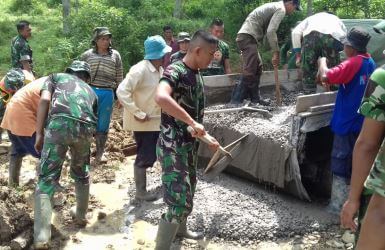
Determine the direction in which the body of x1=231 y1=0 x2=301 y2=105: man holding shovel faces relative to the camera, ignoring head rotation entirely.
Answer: to the viewer's right

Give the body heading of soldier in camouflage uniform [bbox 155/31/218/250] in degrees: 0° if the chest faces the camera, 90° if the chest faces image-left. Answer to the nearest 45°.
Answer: approximately 270°

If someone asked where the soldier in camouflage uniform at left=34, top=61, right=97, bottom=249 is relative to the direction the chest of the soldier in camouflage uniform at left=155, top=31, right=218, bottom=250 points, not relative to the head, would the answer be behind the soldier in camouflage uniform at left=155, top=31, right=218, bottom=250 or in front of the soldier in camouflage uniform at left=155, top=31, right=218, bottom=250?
behind

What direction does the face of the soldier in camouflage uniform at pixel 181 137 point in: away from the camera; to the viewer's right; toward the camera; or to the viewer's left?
to the viewer's right

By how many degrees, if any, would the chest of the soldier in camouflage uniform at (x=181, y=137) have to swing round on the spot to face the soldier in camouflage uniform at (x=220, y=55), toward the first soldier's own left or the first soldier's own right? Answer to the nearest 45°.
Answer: approximately 90° to the first soldier's own left

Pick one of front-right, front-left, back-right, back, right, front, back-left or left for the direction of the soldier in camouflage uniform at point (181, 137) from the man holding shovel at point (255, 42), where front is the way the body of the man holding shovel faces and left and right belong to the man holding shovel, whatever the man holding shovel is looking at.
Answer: right

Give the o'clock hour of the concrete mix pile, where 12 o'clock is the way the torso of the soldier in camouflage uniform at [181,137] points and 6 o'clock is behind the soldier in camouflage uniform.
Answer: The concrete mix pile is roughly at 10 o'clock from the soldier in camouflage uniform.

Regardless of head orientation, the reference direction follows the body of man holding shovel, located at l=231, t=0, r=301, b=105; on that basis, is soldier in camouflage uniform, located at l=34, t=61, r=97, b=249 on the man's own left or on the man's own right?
on the man's own right

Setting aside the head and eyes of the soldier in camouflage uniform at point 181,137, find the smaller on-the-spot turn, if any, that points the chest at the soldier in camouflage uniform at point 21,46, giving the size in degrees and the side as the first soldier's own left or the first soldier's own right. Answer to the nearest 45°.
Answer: approximately 135° to the first soldier's own left

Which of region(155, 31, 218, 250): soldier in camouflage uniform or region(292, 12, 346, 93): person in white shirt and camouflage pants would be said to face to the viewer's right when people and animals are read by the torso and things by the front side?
region(155, 31, 218, 250): soldier in camouflage uniform
